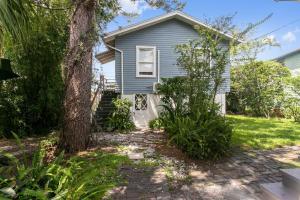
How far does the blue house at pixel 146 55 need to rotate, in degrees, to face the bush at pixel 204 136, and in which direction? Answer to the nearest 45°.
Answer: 0° — it already faces it

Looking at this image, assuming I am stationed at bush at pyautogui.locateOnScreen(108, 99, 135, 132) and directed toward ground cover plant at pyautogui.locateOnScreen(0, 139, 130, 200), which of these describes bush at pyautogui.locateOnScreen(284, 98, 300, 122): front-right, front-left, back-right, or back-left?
back-left
